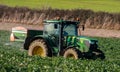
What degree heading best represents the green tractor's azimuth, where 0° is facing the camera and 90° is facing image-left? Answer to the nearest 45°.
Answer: approximately 315°
